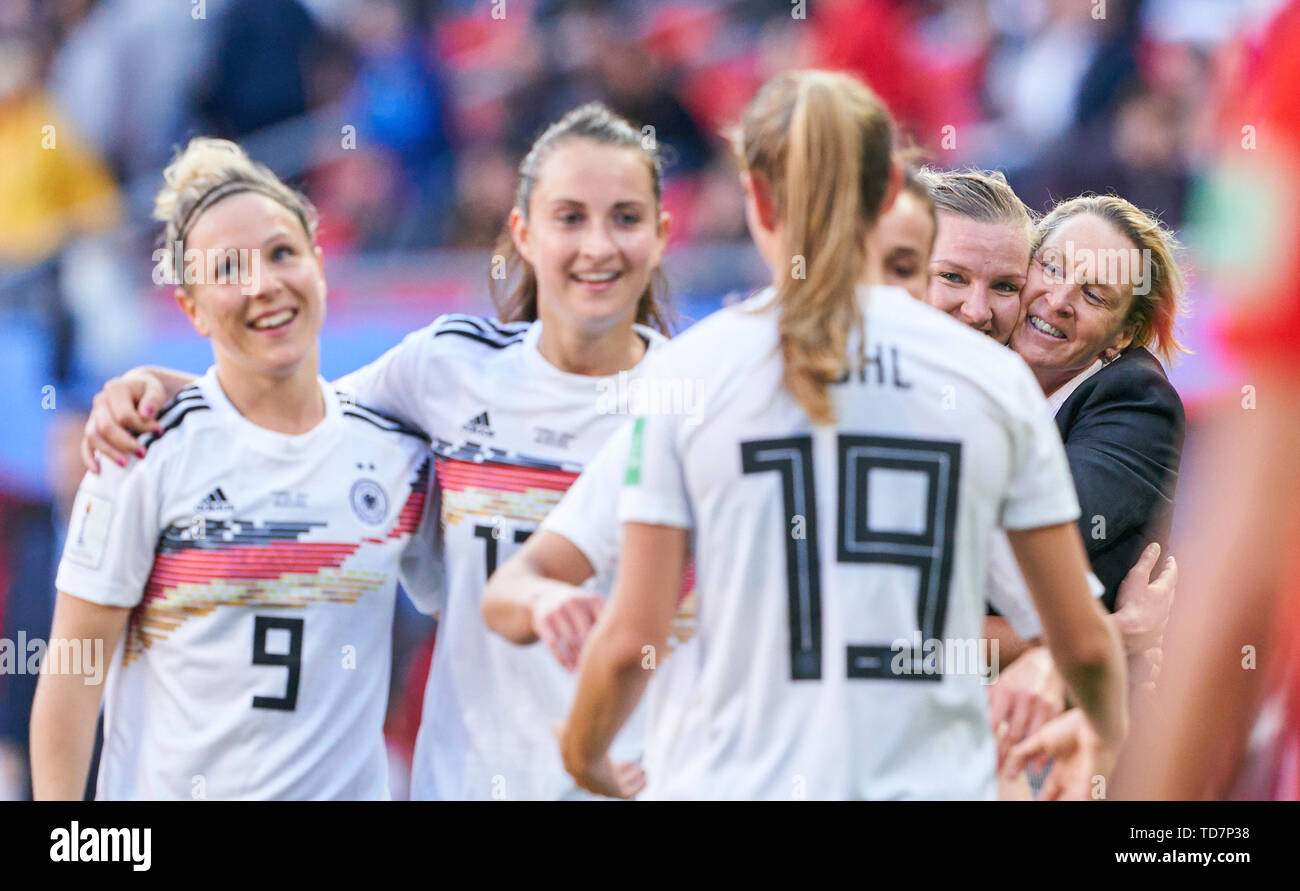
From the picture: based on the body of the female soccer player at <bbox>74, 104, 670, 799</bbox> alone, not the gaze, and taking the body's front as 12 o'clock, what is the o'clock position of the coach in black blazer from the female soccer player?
The coach in black blazer is roughly at 9 o'clock from the female soccer player.

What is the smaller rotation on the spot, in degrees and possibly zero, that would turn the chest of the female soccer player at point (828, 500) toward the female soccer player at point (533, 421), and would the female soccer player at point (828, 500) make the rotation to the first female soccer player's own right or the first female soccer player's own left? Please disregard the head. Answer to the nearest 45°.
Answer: approximately 45° to the first female soccer player's own left

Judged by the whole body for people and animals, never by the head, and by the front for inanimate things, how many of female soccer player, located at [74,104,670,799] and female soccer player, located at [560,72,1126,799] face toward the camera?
1

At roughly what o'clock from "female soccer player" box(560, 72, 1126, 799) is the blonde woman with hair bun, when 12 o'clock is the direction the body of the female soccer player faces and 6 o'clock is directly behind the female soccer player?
The blonde woman with hair bun is roughly at 10 o'clock from the female soccer player.

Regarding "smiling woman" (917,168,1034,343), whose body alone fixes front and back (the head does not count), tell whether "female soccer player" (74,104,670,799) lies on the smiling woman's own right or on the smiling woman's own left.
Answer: on the smiling woman's own right

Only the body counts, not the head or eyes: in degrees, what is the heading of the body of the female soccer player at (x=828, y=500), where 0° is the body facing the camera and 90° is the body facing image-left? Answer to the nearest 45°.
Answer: approximately 180°

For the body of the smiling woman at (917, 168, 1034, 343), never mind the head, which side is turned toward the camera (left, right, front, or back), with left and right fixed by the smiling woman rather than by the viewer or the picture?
front

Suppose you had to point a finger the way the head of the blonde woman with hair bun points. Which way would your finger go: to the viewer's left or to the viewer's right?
to the viewer's right

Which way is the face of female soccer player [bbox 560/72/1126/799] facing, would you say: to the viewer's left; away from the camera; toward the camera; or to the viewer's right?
away from the camera
